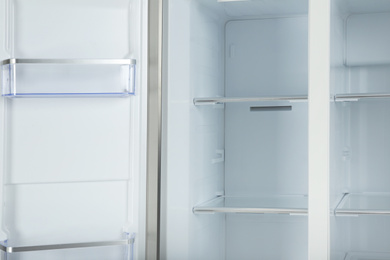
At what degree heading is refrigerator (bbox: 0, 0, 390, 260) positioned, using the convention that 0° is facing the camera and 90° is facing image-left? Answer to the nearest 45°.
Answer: approximately 0°
